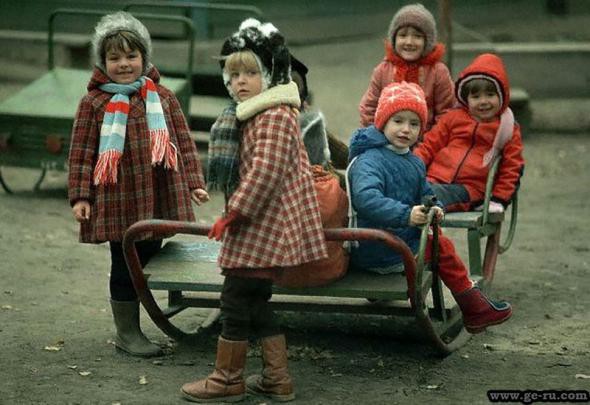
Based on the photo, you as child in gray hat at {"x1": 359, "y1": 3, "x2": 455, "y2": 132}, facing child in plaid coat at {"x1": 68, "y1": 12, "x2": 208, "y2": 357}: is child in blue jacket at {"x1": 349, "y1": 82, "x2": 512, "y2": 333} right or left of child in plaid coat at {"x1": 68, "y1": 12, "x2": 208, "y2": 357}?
left

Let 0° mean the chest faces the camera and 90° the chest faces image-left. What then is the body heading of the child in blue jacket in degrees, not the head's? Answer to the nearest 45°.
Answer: approximately 315°

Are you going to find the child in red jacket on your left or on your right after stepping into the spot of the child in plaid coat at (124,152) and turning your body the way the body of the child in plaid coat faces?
on your left

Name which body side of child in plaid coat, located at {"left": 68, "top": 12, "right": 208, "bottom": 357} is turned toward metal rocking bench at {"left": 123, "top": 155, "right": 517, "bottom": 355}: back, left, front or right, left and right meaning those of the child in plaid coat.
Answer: left

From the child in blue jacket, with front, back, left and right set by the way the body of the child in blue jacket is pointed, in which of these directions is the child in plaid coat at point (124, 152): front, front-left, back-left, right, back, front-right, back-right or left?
back-right

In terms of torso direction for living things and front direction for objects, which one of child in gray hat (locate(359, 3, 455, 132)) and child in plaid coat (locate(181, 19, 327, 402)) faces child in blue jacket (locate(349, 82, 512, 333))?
the child in gray hat
